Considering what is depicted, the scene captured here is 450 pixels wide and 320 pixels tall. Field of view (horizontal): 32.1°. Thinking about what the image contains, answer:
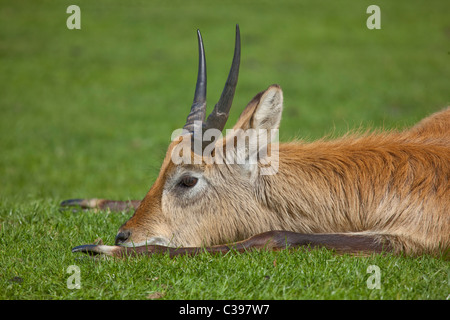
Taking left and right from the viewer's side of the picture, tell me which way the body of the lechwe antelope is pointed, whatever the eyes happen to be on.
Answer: facing to the left of the viewer
